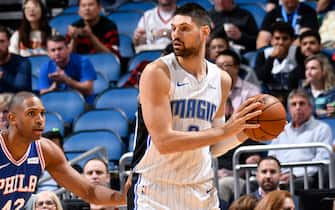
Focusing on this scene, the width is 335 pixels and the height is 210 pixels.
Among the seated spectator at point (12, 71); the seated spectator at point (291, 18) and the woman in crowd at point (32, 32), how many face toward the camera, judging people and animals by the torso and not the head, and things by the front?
3

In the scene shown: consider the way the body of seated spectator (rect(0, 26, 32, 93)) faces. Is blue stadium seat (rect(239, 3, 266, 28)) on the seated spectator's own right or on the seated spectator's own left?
on the seated spectator's own left

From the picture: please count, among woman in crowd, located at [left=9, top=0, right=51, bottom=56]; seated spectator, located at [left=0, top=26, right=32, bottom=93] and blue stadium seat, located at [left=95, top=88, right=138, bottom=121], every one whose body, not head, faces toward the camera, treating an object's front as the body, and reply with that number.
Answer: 3

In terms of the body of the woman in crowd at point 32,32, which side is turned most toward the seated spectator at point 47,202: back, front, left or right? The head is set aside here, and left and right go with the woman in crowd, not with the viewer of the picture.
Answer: front

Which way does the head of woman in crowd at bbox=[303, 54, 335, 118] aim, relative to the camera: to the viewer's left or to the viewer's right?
to the viewer's left

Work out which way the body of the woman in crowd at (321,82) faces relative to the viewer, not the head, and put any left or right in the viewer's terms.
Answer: facing the viewer and to the left of the viewer

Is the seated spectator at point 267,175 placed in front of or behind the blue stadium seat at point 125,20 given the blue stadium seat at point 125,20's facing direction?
in front

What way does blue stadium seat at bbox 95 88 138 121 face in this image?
toward the camera

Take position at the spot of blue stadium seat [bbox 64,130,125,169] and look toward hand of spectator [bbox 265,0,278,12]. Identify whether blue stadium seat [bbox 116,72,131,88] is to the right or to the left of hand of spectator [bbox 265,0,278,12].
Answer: left

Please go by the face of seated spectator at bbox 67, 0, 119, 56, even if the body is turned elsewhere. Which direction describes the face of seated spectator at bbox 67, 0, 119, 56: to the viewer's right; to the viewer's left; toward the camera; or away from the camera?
toward the camera

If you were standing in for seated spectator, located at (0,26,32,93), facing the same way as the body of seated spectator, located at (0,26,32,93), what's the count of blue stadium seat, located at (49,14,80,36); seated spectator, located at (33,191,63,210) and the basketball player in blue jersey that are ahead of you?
2

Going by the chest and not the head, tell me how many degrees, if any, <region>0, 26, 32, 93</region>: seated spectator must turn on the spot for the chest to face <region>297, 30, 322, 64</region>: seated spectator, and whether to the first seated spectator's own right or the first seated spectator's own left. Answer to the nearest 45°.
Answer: approximately 90° to the first seated spectator's own left

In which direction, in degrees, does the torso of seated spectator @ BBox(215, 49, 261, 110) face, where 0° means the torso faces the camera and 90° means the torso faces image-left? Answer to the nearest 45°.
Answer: approximately 45°

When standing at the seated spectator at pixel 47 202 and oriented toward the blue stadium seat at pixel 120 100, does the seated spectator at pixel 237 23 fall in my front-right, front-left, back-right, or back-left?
front-right

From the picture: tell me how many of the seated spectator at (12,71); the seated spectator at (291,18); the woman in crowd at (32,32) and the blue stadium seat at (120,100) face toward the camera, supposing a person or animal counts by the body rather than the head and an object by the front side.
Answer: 4

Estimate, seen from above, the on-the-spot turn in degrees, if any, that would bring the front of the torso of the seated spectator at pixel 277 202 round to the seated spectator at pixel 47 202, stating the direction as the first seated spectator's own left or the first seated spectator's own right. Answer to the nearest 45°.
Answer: approximately 135° to the first seated spectator's own right

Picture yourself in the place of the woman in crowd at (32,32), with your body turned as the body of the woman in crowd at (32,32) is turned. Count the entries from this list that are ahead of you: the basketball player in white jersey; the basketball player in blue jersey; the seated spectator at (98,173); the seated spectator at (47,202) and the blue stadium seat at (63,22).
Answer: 4

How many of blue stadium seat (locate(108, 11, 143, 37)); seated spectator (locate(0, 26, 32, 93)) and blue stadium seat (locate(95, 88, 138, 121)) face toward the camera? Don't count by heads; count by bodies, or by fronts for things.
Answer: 3
